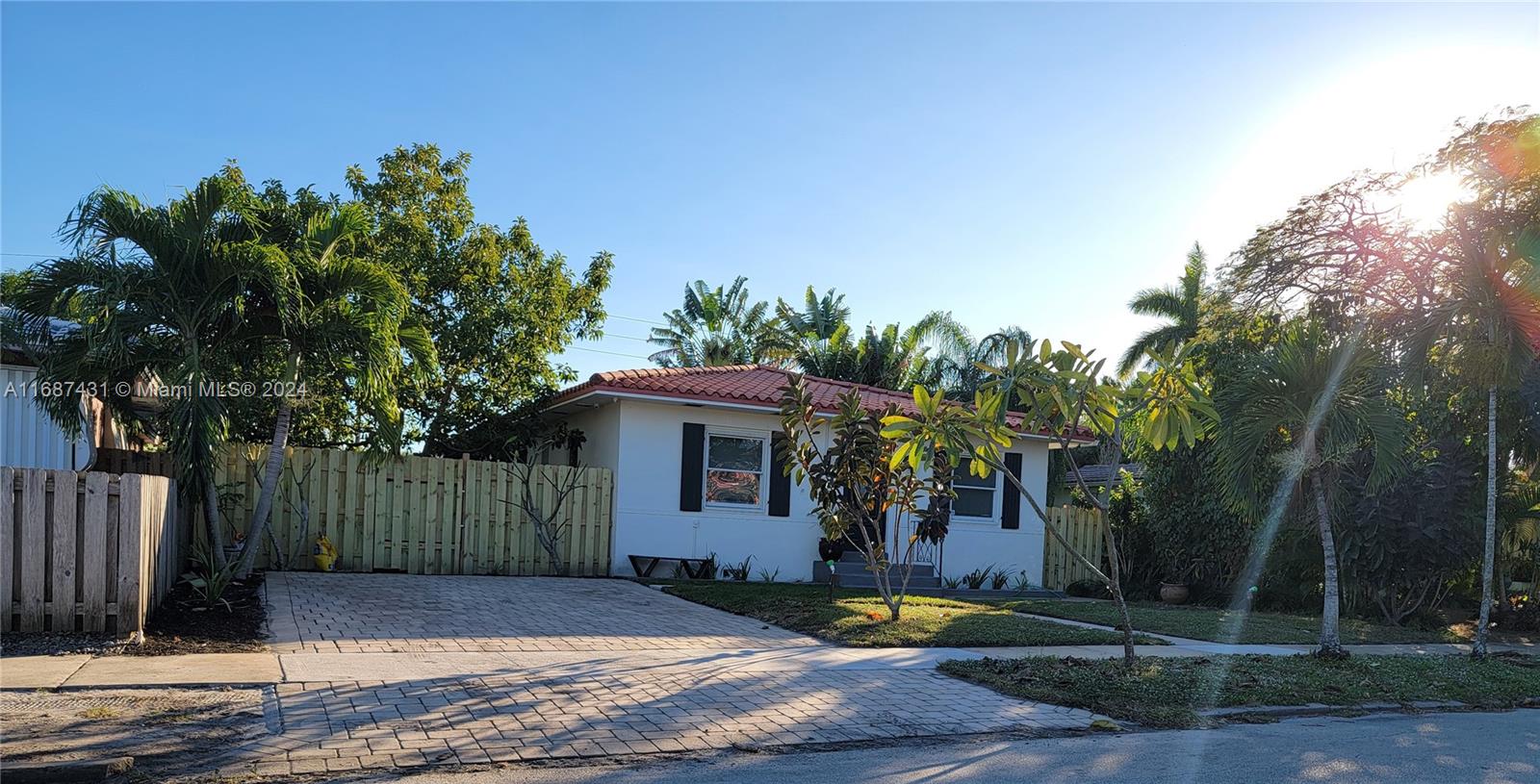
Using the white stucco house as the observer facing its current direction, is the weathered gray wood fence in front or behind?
in front

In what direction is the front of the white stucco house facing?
toward the camera

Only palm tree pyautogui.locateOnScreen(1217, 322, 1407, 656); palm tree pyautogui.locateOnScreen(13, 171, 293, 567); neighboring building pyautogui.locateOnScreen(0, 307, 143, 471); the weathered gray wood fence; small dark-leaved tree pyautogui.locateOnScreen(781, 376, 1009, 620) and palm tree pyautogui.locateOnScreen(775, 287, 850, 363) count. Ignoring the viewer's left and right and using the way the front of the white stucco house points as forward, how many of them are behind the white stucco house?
1

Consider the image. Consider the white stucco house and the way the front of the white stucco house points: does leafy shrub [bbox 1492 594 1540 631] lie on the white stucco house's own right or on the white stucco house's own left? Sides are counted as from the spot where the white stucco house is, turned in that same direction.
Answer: on the white stucco house's own left

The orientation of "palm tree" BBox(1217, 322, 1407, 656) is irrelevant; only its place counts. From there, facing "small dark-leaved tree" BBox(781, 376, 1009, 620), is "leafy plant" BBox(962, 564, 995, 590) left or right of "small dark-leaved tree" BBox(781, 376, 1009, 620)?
right

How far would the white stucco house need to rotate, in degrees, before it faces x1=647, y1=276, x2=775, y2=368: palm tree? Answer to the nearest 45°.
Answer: approximately 180°

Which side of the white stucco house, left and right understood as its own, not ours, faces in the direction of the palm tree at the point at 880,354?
back

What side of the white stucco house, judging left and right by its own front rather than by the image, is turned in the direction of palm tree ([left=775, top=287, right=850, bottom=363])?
back
